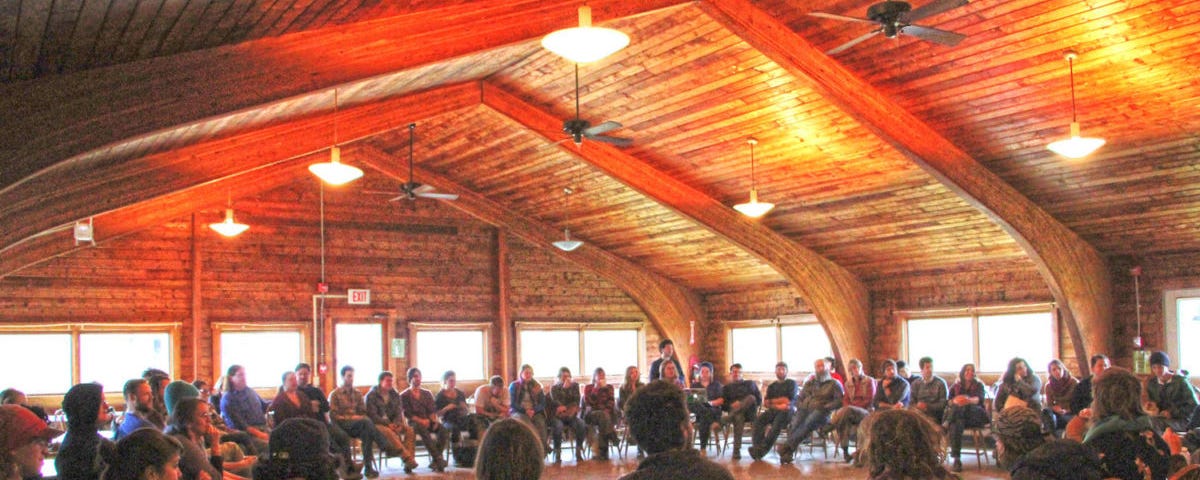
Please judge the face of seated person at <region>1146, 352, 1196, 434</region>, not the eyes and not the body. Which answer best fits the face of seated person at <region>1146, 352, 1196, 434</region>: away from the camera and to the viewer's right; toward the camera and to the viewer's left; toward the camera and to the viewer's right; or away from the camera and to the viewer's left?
toward the camera and to the viewer's left

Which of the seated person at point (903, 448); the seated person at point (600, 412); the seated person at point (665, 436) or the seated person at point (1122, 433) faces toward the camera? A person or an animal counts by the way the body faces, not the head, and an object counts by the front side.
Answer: the seated person at point (600, 412)

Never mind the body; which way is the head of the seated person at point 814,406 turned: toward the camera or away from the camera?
toward the camera

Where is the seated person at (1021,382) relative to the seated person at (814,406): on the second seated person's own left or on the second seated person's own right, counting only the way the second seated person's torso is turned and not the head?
on the second seated person's own left

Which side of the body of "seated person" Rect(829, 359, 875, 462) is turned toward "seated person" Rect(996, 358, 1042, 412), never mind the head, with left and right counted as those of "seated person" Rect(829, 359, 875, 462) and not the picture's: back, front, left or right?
left

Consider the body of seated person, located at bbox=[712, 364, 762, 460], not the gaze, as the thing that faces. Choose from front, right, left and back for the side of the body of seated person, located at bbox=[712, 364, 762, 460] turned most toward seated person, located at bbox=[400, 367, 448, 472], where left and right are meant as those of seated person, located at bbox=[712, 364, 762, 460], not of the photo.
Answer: right

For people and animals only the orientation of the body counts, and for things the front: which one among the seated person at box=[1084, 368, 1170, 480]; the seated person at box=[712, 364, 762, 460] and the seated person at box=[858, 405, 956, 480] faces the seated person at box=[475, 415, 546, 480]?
the seated person at box=[712, 364, 762, 460]

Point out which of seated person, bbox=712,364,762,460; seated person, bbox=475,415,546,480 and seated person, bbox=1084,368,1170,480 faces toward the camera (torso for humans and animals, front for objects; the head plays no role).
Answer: seated person, bbox=712,364,762,460

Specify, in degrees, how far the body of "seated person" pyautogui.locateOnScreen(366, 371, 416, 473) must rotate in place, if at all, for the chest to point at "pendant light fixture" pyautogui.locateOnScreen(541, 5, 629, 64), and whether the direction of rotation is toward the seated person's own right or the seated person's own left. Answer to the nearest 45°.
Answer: approximately 45° to the seated person's own right

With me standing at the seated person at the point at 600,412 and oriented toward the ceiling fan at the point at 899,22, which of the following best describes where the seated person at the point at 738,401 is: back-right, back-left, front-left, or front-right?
front-left

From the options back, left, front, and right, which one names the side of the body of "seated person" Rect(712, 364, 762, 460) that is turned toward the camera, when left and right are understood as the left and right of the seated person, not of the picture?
front

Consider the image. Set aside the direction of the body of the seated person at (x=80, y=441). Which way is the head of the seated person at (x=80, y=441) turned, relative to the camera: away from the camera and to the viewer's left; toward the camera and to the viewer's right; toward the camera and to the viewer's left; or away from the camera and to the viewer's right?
away from the camera and to the viewer's right

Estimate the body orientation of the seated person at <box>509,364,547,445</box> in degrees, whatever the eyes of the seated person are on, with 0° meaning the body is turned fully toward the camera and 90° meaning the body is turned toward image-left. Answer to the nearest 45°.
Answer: approximately 0°

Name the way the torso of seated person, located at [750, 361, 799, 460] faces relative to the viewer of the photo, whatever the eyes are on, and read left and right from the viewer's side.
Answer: facing the viewer and to the left of the viewer

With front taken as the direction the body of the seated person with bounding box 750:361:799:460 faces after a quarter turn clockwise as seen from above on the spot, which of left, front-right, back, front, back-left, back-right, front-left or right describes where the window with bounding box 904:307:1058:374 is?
right

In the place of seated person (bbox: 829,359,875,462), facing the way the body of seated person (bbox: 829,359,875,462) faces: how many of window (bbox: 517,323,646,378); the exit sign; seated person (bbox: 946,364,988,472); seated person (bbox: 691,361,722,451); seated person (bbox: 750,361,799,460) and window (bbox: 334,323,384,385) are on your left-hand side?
1
